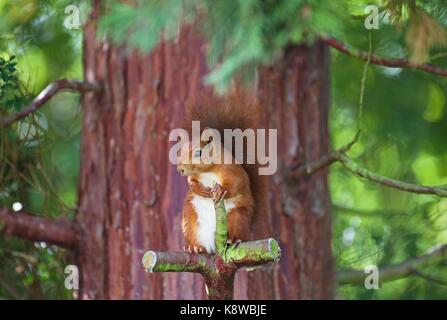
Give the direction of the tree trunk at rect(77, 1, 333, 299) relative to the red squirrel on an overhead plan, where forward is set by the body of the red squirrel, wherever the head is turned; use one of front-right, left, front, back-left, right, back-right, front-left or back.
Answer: back-right

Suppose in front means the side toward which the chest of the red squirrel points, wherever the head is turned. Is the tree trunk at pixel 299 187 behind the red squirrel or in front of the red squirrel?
behind

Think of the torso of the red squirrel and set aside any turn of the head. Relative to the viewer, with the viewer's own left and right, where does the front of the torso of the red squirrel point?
facing the viewer and to the left of the viewer

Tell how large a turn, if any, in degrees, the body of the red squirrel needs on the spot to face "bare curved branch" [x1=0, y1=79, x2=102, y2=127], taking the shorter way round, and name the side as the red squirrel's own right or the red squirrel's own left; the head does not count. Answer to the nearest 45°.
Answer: approximately 90° to the red squirrel's own right

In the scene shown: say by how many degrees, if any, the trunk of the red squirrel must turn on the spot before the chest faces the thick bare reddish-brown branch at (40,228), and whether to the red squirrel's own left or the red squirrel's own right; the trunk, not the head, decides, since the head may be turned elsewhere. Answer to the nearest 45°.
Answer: approximately 90° to the red squirrel's own right
